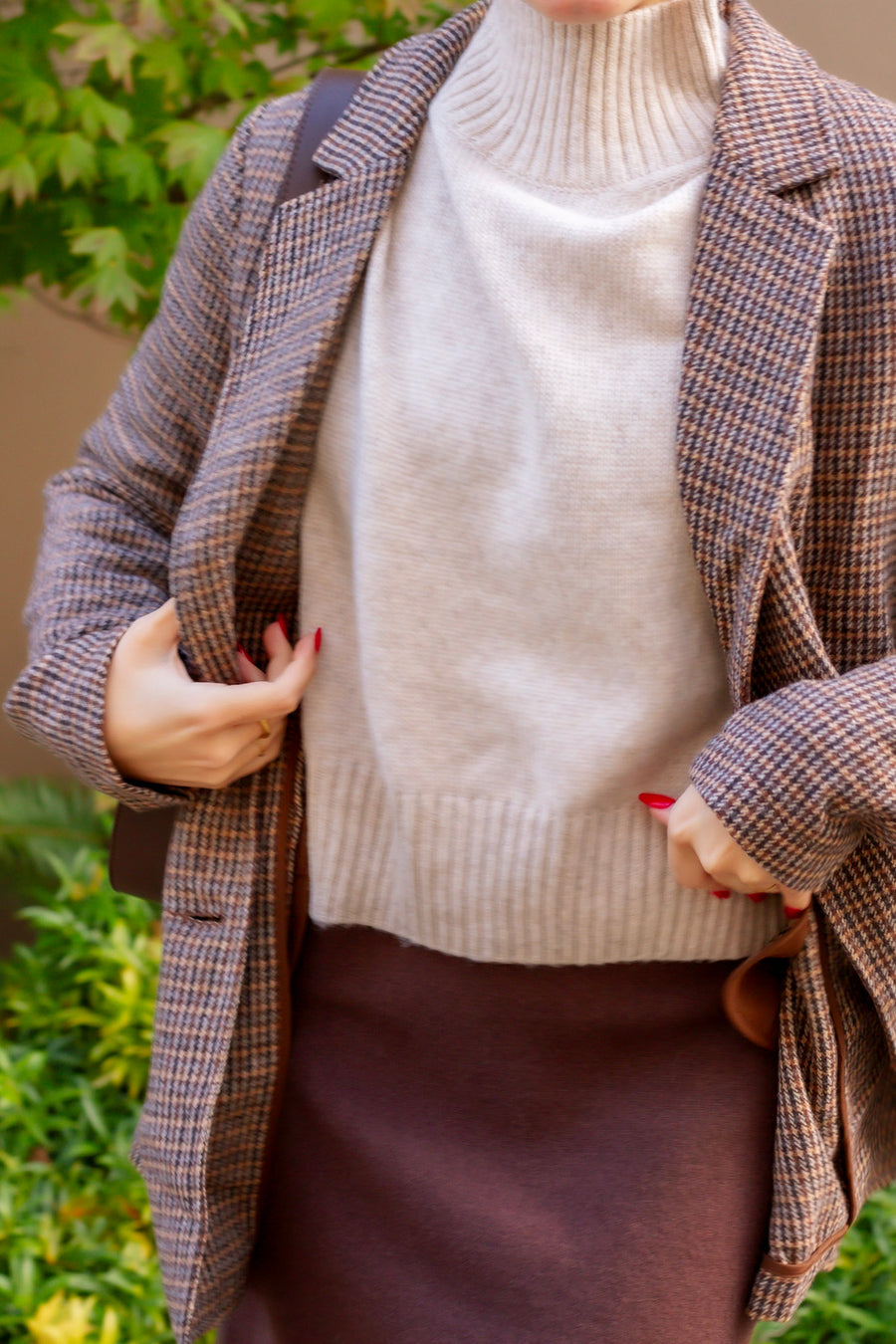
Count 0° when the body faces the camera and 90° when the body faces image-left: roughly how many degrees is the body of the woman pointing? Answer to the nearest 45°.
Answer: approximately 0°

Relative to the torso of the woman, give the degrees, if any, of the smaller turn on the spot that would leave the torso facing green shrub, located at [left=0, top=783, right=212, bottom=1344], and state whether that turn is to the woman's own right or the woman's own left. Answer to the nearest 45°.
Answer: approximately 135° to the woman's own right
